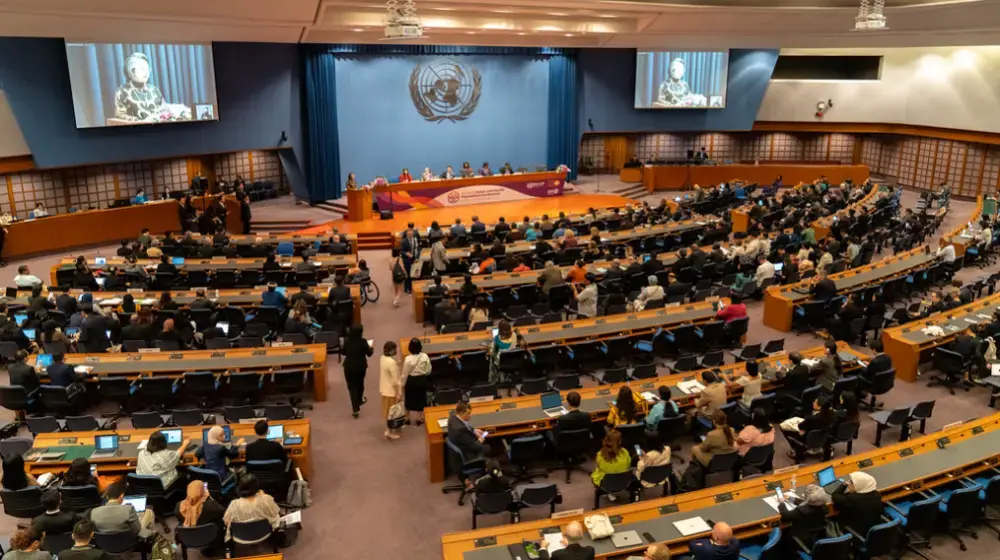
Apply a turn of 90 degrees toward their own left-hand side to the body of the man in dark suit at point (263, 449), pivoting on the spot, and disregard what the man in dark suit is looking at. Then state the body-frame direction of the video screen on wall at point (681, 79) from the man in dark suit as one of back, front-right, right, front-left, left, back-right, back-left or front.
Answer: back-right

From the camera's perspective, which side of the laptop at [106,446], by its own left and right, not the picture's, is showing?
front

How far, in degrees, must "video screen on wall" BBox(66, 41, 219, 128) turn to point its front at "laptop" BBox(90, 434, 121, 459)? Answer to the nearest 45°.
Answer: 0° — it already faces it

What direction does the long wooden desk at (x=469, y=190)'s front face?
toward the camera

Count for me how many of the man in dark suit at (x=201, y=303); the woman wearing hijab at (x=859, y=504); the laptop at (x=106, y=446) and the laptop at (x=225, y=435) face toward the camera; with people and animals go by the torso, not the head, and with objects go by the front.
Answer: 2

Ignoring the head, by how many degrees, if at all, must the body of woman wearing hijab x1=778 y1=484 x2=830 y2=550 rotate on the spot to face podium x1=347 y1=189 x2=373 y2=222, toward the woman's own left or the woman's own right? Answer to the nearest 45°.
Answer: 0° — they already face it

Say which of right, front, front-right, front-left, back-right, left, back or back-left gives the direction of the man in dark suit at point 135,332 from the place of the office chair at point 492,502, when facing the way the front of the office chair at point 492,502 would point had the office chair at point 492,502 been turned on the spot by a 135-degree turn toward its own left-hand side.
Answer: right

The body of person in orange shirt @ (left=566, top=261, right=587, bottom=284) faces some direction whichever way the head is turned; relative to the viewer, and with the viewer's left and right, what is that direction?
facing away from the viewer

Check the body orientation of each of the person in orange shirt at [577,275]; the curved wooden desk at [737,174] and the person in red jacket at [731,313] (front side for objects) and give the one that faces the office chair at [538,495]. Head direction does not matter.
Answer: the curved wooden desk

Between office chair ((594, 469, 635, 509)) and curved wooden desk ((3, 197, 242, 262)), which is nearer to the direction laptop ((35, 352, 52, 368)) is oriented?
the office chair

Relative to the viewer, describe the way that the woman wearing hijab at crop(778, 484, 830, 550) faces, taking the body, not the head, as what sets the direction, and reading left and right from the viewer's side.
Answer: facing away from the viewer and to the left of the viewer

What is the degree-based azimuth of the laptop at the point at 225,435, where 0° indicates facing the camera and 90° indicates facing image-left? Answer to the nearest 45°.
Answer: approximately 0°

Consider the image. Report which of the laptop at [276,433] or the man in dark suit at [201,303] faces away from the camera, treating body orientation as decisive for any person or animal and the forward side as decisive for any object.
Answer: the man in dark suit

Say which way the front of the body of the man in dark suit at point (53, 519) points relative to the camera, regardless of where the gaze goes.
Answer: away from the camera

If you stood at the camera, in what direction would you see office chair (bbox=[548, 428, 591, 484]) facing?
facing away from the viewer

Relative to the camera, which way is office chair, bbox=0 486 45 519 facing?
away from the camera

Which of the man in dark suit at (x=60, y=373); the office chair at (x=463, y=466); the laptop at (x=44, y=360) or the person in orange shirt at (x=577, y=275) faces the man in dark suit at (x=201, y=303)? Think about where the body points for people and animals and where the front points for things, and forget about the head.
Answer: the man in dark suit at (x=60, y=373)

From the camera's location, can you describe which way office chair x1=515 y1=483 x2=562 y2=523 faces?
facing away from the viewer

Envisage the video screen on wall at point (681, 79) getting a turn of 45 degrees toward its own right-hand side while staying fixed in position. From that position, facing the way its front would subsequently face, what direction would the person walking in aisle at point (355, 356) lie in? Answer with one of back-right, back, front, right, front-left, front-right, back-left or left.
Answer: front-left

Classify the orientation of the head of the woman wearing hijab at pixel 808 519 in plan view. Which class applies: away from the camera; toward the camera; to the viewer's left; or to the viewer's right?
away from the camera
